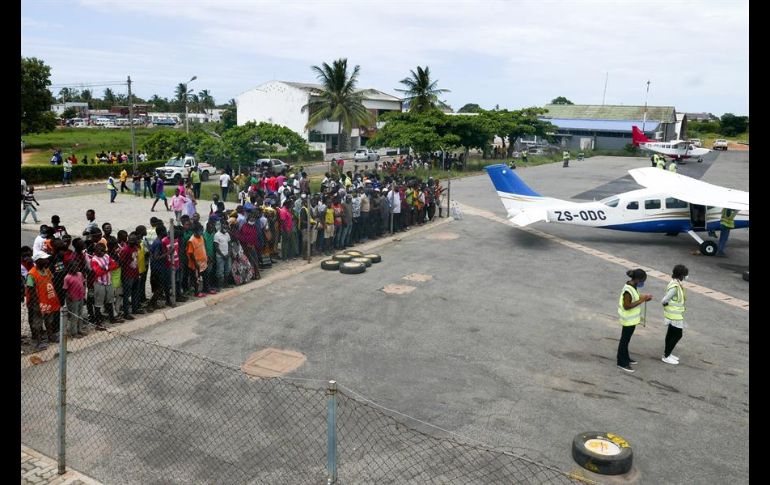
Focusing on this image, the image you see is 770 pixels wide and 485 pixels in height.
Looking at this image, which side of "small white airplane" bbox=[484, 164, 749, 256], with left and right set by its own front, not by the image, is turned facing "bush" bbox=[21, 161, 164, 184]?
back

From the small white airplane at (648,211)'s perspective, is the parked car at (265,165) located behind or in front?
behind

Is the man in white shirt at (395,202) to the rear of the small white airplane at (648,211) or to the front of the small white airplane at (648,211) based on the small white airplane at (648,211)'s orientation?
to the rear

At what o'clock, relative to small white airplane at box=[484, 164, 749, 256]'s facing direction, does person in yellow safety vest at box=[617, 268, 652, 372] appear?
The person in yellow safety vest is roughly at 3 o'clock from the small white airplane.

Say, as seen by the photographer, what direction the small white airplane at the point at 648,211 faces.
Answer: facing to the right of the viewer

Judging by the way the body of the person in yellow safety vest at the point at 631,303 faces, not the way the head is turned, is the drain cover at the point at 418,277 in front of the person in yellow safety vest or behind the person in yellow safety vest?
behind

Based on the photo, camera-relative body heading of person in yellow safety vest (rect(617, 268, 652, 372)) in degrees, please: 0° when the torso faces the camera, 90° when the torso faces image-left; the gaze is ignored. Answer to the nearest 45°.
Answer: approximately 270°
